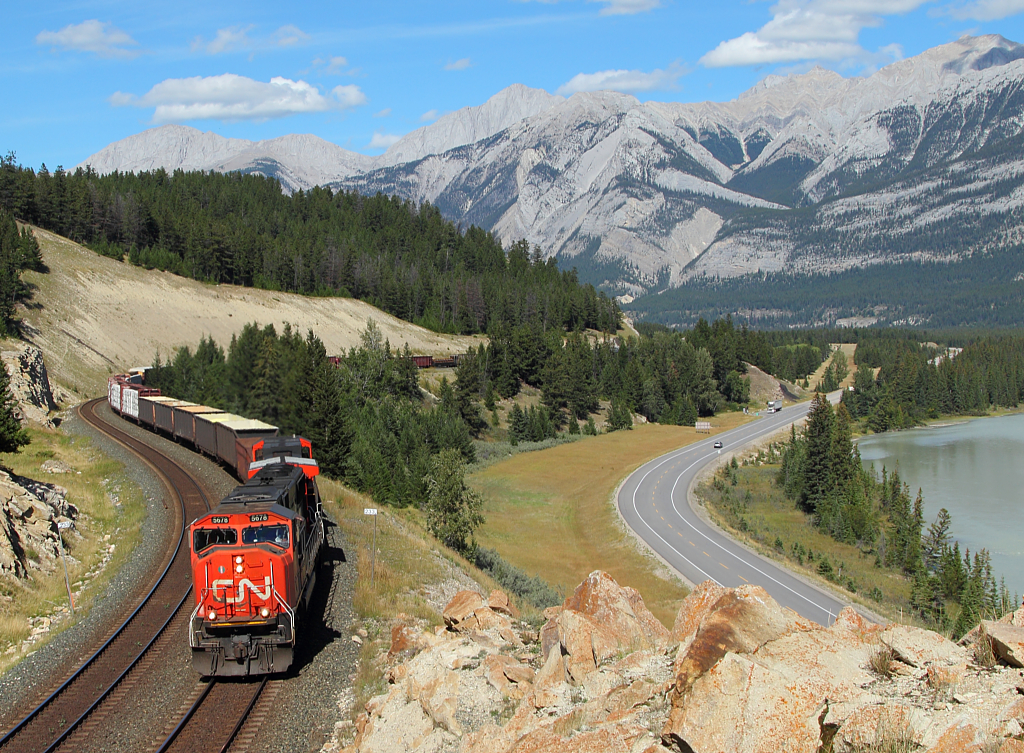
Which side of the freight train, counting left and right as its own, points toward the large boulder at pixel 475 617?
left

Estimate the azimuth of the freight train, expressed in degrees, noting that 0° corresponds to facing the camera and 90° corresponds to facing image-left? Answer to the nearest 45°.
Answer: approximately 0°

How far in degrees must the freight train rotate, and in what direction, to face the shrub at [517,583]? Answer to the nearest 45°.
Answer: approximately 135° to its left

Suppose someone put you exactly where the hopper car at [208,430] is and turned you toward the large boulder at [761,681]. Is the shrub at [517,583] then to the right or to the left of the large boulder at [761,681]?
left
